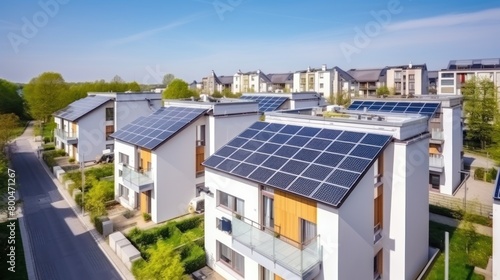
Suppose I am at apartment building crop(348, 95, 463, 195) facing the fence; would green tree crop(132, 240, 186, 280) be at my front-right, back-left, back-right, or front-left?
front-right

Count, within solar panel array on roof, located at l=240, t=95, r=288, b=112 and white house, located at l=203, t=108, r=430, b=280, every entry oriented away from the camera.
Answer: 0

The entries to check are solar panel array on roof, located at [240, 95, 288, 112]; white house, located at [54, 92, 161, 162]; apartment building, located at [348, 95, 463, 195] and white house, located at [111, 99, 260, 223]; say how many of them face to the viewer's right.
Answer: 0

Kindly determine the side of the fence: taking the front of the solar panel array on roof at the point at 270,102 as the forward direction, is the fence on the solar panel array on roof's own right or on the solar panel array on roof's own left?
on the solar panel array on roof's own left

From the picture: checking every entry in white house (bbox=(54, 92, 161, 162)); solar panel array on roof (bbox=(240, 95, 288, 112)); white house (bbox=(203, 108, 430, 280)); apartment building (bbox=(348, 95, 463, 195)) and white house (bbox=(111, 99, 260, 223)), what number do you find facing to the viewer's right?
0

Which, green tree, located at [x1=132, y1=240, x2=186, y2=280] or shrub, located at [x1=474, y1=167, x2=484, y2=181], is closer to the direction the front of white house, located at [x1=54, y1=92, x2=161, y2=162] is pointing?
the green tree

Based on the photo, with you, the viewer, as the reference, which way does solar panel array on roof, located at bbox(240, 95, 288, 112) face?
facing the viewer and to the left of the viewer

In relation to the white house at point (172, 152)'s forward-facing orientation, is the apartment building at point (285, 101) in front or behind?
behind

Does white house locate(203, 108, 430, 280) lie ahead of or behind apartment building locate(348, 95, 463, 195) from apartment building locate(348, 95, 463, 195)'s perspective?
ahead

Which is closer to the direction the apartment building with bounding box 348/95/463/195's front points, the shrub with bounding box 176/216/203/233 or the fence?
the shrub

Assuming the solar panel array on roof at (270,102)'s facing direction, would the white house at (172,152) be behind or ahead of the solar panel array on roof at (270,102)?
ahead

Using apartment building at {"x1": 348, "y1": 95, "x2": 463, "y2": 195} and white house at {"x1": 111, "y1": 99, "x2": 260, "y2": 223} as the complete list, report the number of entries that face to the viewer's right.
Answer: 0

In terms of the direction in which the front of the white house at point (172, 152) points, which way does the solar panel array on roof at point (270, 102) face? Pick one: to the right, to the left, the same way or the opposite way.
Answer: the same way

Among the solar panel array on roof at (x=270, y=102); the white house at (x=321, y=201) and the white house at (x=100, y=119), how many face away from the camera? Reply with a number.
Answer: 0
